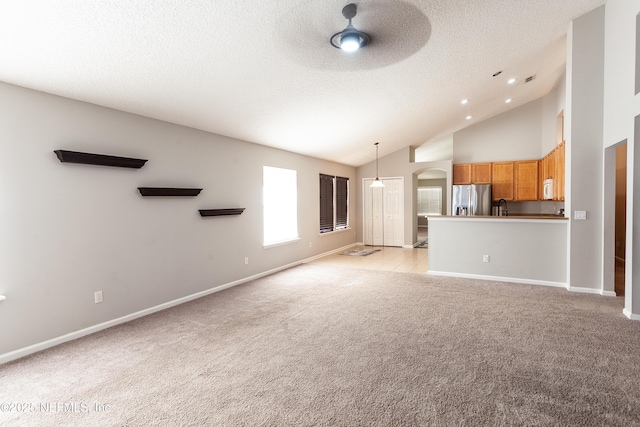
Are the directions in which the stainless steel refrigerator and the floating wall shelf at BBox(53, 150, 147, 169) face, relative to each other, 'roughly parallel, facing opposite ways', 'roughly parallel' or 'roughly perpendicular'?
roughly perpendicular

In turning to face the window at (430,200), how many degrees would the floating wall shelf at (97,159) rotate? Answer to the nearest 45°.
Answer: approximately 45° to its left

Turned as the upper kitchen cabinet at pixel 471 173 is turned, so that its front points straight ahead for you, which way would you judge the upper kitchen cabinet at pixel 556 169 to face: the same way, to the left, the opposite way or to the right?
to the right

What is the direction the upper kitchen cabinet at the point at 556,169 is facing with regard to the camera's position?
facing to the left of the viewer

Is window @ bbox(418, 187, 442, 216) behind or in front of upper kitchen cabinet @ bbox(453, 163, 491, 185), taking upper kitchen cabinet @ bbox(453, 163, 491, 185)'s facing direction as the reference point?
behind

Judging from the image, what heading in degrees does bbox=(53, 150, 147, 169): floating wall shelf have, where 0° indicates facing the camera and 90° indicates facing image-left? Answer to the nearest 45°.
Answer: approximately 315°

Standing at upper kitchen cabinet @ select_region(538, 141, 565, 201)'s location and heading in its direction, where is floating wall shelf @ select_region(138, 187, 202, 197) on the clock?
The floating wall shelf is roughly at 10 o'clock from the upper kitchen cabinet.

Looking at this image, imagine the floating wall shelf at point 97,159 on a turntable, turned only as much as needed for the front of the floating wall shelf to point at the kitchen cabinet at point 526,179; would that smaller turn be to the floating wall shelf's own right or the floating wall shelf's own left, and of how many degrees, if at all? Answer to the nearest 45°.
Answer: approximately 45° to the floating wall shelf's own left

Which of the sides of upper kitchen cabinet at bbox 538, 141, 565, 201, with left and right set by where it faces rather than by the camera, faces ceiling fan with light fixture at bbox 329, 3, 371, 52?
left

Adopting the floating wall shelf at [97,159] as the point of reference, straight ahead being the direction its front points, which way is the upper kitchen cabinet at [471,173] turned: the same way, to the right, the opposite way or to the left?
to the right

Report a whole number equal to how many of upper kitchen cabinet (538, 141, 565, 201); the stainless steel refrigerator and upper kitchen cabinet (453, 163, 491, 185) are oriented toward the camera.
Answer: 2

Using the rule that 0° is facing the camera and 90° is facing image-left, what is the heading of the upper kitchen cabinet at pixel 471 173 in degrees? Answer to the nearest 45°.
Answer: approximately 0°
